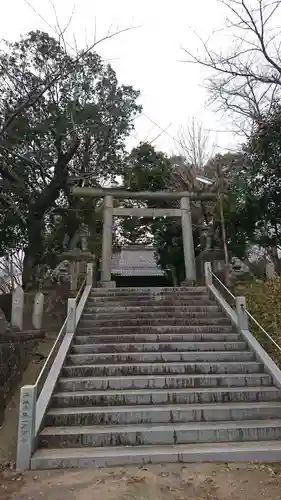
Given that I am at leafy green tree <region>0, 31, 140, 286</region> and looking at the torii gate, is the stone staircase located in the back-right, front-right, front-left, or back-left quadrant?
front-right

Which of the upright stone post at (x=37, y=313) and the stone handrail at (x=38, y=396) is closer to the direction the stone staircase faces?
the stone handrail

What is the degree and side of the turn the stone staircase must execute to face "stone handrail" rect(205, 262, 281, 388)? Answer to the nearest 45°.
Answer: approximately 135° to its left

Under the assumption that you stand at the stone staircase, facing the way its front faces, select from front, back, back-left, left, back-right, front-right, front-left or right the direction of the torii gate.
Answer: back

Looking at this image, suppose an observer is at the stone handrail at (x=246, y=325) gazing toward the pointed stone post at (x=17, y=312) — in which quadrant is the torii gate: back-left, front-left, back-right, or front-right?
front-right

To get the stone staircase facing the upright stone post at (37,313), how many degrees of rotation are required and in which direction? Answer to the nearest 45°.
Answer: approximately 135° to its right

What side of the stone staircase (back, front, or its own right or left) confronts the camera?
front

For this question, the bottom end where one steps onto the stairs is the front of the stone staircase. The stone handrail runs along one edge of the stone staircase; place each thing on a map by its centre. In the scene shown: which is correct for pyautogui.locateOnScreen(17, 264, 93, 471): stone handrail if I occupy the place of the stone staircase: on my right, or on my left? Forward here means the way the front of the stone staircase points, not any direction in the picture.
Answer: on my right
